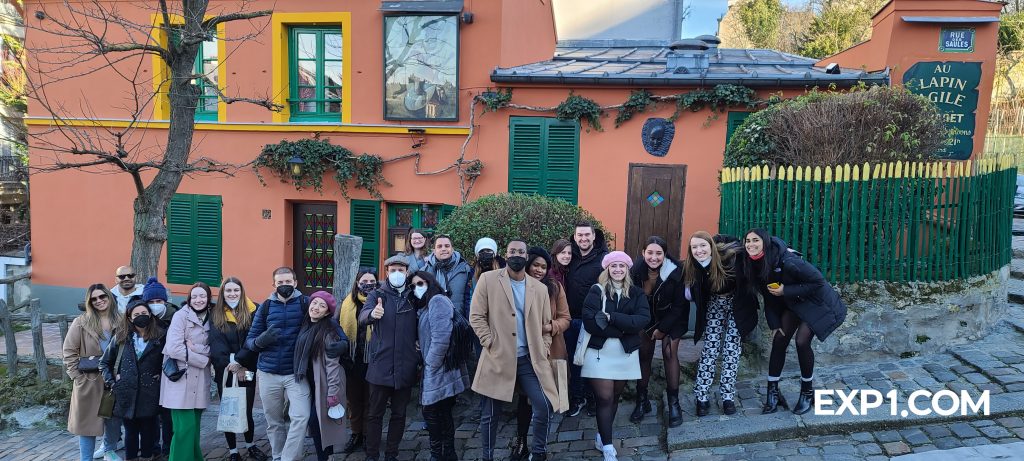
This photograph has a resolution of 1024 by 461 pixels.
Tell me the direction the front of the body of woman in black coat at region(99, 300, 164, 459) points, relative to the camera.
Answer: toward the camera

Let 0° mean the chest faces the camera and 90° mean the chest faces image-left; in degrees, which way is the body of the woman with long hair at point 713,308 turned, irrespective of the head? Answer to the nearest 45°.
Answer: approximately 0°

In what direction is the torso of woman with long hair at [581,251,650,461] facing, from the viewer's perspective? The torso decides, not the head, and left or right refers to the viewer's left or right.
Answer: facing the viewer

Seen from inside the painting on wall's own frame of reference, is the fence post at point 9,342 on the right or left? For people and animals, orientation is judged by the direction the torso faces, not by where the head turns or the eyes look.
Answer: on its right

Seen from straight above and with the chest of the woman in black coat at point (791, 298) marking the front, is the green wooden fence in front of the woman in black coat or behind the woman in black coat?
behind

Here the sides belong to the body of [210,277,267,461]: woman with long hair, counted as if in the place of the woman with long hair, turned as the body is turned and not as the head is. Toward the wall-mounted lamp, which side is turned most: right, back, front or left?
back

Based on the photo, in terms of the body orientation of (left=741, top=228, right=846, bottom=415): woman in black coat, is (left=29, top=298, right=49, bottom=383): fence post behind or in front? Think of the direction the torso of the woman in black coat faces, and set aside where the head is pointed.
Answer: in front

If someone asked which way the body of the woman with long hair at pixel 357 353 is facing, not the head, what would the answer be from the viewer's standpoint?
toward the camera

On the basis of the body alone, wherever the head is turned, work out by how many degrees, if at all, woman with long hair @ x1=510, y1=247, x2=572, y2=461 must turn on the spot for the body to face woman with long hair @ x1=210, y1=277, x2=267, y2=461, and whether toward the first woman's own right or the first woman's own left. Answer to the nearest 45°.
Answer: approximately 45° to the first woman's own right

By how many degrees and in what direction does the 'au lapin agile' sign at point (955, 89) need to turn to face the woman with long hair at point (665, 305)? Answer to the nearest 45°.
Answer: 0° — it already faces them

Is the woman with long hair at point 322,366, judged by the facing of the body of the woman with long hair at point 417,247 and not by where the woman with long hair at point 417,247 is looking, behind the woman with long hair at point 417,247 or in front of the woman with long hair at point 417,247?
in front

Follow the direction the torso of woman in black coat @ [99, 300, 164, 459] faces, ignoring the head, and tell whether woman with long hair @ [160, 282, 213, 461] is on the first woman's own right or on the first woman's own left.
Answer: on the first woman's own left

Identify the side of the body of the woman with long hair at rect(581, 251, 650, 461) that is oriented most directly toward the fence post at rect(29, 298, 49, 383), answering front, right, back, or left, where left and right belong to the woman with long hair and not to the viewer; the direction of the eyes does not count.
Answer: right
